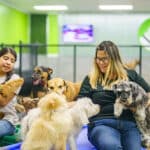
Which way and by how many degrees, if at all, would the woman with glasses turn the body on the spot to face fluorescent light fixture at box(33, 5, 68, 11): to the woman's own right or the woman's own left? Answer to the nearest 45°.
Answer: approximately 135° to the woman's own right

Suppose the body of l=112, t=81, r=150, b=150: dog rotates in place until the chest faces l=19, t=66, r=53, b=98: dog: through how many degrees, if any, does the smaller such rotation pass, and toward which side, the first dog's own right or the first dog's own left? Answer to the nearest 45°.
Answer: approximately 90° to the first dog's own right

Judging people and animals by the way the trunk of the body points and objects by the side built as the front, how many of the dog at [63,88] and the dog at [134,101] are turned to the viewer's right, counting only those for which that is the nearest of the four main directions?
0

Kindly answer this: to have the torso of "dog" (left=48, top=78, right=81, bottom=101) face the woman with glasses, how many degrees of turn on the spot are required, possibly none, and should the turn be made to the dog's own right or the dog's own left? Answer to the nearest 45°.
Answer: approximately 90° to the dog's own left

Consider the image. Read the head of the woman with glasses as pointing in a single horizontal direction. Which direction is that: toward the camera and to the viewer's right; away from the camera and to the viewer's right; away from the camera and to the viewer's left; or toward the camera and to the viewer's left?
toward the camera and to the viewer's left

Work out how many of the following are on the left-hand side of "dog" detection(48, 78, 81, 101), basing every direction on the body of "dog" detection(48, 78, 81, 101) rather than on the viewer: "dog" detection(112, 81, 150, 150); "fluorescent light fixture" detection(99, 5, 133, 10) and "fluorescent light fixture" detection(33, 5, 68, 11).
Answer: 1

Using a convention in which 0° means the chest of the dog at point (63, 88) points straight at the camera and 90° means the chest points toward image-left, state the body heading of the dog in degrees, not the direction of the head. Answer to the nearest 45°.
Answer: approximately 45°
